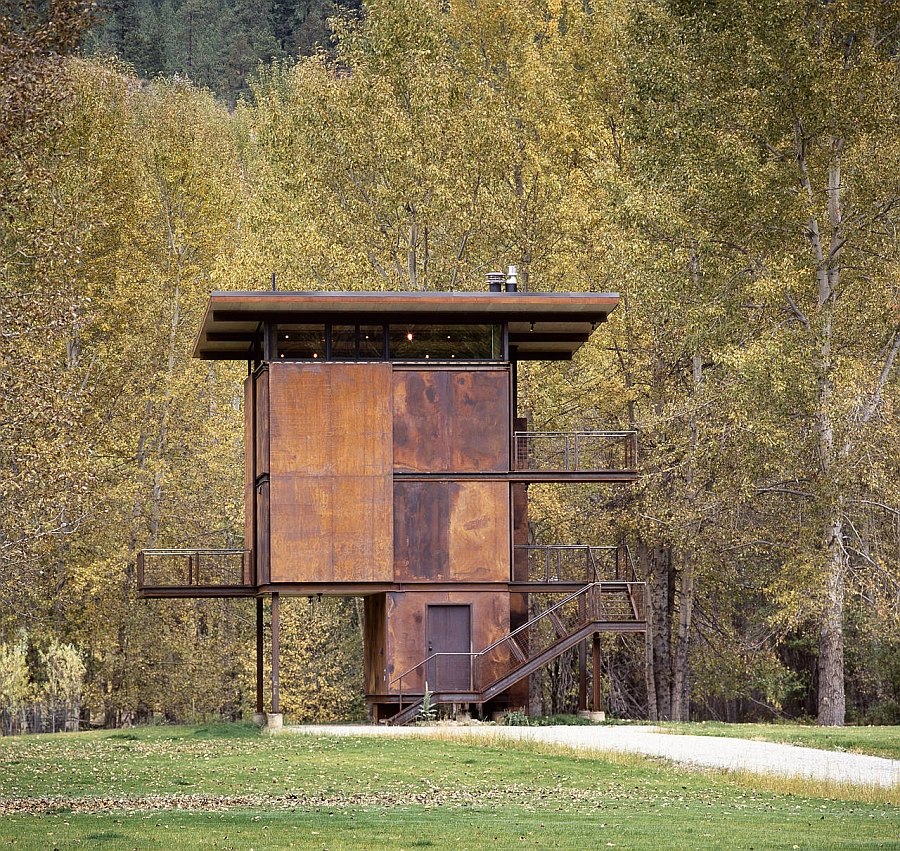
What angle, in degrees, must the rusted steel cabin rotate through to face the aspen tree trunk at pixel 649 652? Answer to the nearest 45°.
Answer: approximately 135° to its left

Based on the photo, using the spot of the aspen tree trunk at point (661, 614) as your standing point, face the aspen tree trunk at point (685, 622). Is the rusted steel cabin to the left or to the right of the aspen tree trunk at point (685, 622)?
right

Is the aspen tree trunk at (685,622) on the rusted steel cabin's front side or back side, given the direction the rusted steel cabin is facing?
on the back side

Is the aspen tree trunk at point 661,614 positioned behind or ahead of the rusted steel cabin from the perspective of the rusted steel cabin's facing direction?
behind

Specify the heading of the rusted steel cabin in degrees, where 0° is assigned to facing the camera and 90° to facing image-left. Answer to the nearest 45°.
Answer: approximately 0°

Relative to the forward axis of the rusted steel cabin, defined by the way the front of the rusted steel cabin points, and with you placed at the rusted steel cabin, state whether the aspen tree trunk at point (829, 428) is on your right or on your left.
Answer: on your left
